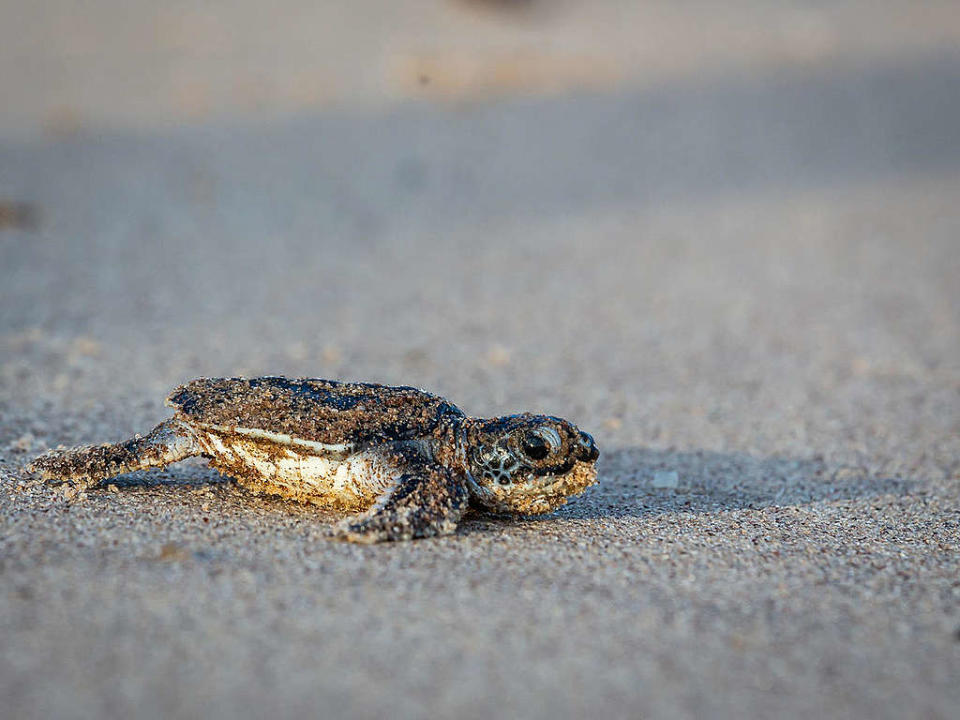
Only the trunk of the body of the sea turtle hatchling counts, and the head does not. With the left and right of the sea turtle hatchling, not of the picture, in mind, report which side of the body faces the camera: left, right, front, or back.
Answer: right
